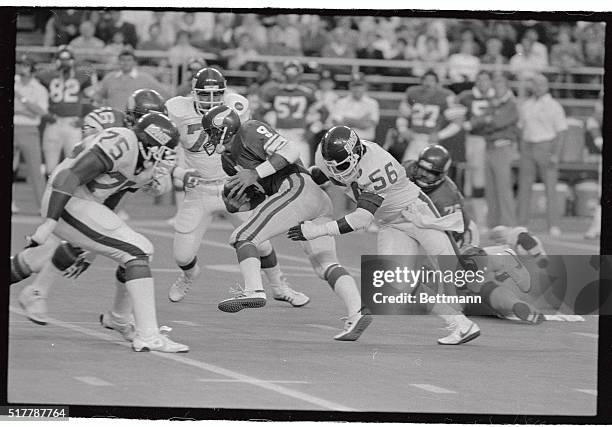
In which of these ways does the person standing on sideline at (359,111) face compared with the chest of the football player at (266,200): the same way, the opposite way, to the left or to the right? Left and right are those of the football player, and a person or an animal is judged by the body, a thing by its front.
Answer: to the left

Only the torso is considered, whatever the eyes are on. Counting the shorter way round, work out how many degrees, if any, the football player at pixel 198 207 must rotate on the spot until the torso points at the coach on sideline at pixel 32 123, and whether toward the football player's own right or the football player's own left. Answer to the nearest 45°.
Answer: approximately 135° to the football player's own right

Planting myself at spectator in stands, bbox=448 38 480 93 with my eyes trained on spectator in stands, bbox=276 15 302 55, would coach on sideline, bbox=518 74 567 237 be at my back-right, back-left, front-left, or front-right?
back-left

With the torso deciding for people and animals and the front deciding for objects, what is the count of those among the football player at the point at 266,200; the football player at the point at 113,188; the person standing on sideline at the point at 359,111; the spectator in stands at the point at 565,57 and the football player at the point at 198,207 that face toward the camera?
3

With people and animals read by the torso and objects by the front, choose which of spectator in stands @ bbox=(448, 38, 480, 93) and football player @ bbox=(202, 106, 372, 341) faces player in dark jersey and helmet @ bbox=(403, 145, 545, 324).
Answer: the spectator in stands

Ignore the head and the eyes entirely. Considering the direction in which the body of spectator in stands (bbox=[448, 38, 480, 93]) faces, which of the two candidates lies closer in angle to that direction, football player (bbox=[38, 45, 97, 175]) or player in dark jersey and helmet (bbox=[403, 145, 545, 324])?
the player in dark jersey and helmet

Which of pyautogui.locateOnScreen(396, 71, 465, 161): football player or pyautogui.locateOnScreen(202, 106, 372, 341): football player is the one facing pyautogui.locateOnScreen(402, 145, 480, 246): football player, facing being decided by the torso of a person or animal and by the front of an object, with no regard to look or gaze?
pyautogui.locateOnScreen(396, 71, 465, 161): football player

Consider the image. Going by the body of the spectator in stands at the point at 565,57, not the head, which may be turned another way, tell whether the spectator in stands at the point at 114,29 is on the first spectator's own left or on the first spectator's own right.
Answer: on the first spectator's own right

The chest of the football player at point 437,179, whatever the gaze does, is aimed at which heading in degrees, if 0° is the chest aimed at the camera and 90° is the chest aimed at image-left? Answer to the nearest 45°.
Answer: approximately 45°

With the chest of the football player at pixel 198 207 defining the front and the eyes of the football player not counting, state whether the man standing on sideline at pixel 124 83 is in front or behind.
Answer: behind
